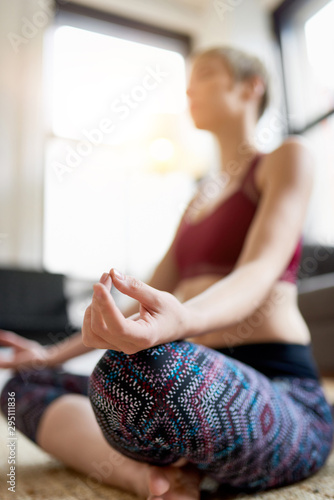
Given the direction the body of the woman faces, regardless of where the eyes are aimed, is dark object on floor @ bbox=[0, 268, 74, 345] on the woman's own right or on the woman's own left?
on the woman's own right

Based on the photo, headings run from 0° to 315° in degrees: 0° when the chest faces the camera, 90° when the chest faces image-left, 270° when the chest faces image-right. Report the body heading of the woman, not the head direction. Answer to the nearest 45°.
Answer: approximately 45°

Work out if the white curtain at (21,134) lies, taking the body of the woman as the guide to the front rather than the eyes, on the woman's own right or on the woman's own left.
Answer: on the woman's own right
